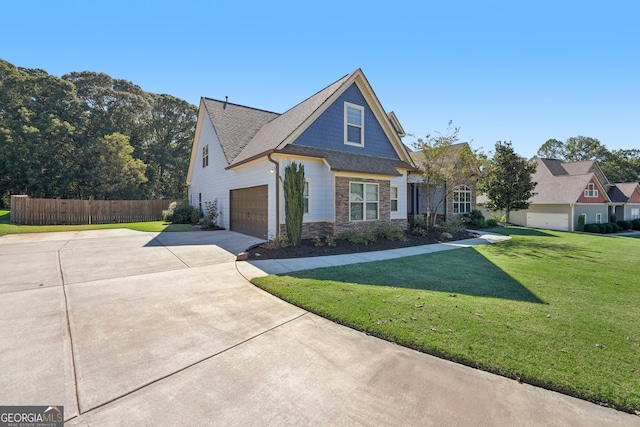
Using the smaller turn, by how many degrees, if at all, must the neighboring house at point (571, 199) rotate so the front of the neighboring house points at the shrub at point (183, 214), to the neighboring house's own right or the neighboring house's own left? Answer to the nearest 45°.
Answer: approximately 90° to the neighboring house's own right

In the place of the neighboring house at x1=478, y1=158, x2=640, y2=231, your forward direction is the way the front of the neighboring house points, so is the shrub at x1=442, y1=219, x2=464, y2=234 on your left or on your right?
on your right

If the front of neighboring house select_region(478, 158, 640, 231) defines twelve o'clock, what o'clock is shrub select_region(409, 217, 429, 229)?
The shrub is roughly at 2 o'clock from the neighboring house.

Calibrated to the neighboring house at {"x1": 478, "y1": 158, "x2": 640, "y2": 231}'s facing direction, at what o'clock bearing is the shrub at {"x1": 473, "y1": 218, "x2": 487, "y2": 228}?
The shrub is roughly at 2 o'clock from the neighboring house.

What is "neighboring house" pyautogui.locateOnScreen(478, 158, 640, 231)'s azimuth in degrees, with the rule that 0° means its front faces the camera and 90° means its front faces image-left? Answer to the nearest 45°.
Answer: approximately 315°

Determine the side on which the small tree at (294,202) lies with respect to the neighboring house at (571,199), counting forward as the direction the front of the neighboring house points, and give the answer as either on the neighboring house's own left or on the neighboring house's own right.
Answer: on the neighboring house's own right

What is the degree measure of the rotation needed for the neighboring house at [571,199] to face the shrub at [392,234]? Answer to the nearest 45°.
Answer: approximately 45° to its right

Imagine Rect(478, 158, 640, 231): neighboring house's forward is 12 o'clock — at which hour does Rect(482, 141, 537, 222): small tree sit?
The small tree is roughly at 2 o'clock from the neighboring house.

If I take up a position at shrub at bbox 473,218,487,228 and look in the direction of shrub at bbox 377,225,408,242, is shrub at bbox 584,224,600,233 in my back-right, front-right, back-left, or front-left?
back-left
